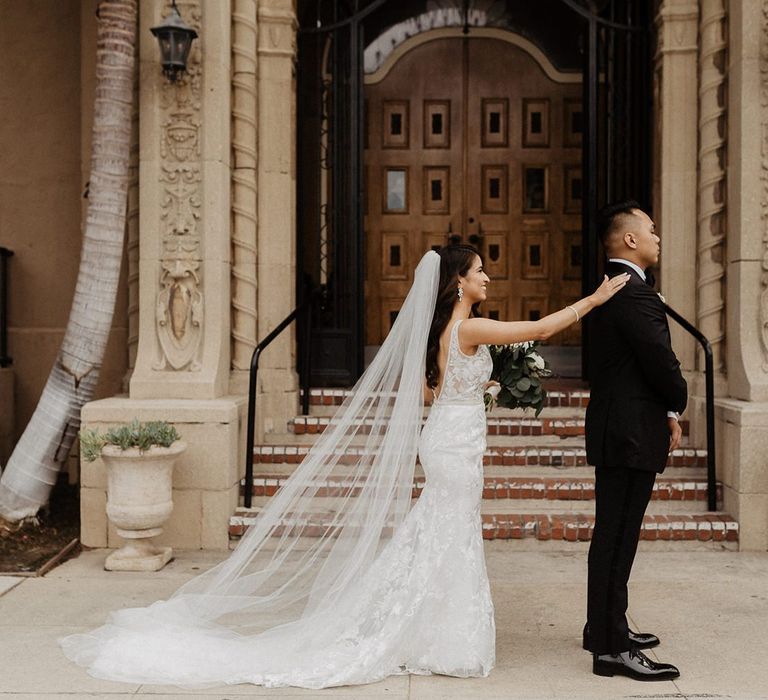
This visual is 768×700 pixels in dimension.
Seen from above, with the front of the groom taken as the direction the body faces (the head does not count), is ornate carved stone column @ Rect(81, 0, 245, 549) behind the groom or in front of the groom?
behind

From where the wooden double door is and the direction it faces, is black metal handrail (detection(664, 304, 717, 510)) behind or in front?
in front

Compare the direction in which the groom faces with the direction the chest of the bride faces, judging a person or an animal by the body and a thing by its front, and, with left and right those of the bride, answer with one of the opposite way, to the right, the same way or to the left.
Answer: the same way

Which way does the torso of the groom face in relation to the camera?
to the viewer's right

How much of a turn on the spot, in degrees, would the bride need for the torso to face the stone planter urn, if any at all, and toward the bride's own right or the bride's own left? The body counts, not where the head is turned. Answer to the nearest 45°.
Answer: approximately 135° to the bride's own left

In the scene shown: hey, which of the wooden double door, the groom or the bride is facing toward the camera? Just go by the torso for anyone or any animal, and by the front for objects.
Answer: the wooden double door

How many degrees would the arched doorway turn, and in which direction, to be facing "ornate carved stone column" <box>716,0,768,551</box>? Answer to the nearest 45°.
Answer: approximately 45° to its left

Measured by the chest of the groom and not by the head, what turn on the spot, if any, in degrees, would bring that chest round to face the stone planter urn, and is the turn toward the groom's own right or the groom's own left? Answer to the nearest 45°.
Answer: approximately 180°

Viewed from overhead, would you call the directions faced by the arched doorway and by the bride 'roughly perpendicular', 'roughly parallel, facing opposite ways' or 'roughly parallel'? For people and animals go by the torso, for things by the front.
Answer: roughly perpendicular

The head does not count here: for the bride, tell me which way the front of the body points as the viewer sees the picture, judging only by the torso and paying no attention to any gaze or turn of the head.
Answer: to the viewer's right

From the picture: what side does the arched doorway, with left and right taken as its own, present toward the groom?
front

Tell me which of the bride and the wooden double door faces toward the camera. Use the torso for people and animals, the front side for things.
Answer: the wooden double door

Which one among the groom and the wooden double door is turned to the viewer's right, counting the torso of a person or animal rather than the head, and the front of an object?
the groom

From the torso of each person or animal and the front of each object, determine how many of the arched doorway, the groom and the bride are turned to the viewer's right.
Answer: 2

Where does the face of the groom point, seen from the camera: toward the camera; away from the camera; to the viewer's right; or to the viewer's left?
to the viewer's right

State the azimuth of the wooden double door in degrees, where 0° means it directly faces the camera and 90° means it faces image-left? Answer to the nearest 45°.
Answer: approximately 0°

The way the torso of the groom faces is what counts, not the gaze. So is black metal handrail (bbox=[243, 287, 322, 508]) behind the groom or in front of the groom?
behind

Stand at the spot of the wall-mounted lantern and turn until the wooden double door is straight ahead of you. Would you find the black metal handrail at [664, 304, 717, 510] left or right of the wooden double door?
right

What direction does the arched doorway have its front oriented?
toward the camera

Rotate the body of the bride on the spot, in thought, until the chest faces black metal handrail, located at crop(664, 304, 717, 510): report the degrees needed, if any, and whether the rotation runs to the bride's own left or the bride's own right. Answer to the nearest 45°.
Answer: approximately 45° to the bride's own left
